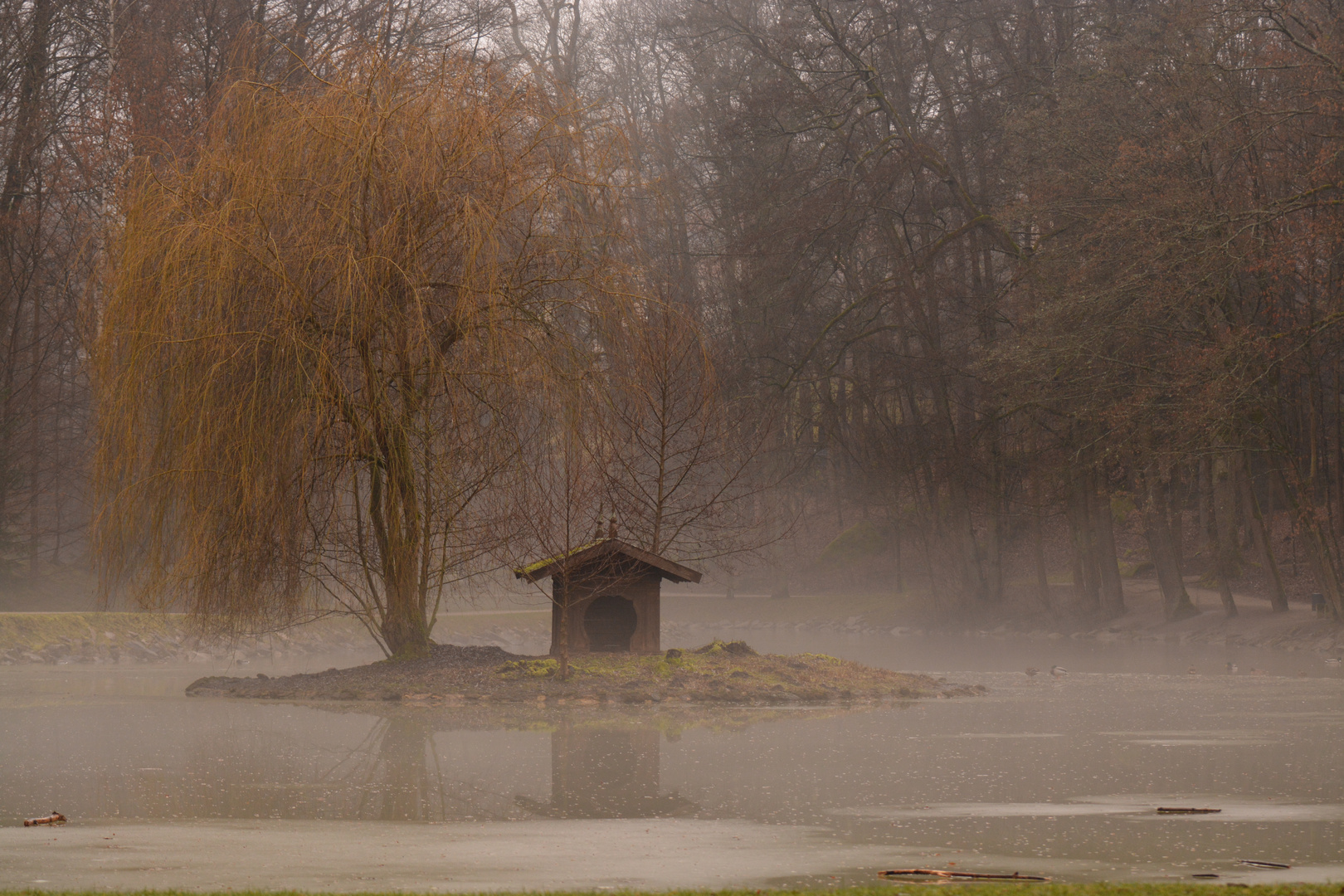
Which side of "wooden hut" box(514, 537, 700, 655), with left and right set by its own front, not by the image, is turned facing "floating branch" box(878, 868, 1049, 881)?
front

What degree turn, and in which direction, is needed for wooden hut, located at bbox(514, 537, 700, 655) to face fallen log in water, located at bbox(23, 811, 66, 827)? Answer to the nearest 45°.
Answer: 0° — it already faces it

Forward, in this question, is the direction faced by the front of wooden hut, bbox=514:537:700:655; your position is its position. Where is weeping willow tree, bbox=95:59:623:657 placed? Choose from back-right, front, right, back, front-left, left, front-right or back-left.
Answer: front-right

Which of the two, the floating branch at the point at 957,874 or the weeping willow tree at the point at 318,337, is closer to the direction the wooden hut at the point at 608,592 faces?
the floating branch

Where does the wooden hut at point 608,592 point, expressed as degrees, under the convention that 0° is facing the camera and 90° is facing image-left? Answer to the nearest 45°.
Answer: approximately 0°

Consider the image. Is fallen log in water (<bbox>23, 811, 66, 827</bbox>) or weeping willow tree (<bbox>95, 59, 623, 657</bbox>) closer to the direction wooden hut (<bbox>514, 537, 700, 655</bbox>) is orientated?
the fallen log in water
